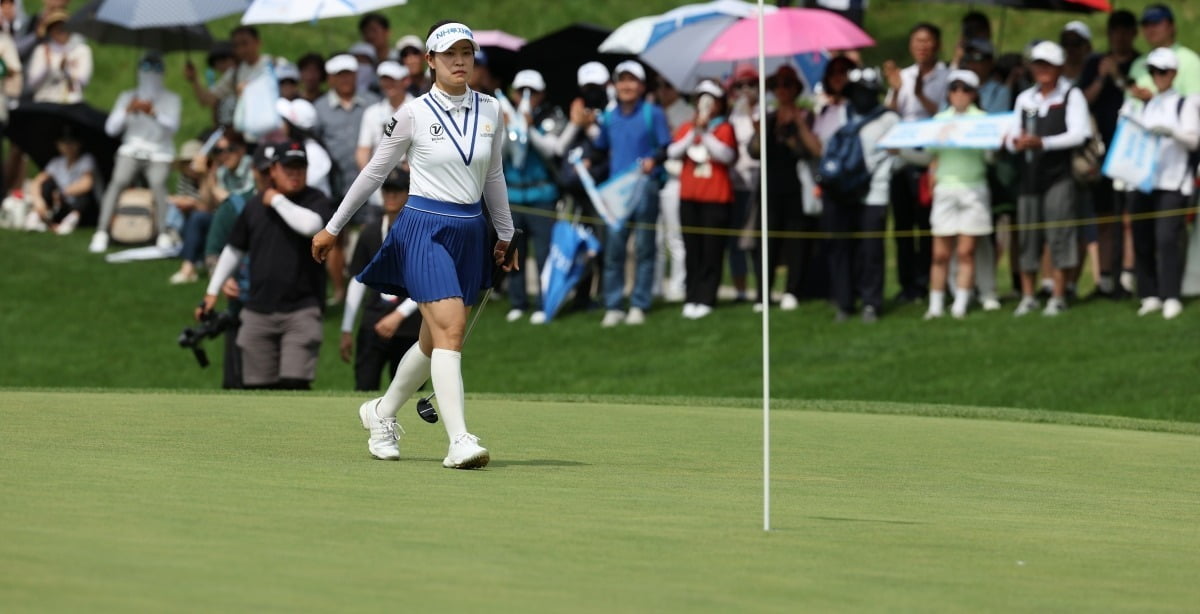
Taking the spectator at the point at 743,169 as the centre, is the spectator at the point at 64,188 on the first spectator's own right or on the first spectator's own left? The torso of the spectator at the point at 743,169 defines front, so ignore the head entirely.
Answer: on the first spectator's own right

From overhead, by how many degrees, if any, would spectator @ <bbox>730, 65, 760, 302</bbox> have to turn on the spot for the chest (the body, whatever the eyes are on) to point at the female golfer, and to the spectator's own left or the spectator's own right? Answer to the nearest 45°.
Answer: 0° — they already face them

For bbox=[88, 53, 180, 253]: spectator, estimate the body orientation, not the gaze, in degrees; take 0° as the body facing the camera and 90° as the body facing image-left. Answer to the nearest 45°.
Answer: approximately 0°

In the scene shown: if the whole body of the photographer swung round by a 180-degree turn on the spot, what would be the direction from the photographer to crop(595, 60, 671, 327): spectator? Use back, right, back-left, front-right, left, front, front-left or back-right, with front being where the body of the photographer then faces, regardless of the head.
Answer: front-right

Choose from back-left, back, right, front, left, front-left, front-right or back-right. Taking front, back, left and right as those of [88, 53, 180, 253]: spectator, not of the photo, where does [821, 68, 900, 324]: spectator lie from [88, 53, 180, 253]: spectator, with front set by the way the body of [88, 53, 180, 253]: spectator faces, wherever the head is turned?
front-left

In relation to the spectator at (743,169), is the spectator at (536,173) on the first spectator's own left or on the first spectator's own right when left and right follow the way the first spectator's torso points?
on the first spectator's own right
